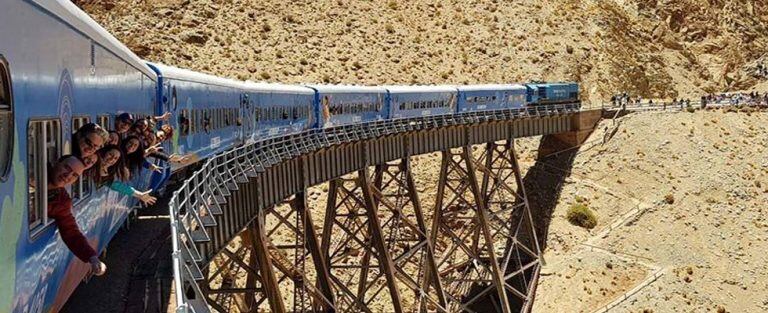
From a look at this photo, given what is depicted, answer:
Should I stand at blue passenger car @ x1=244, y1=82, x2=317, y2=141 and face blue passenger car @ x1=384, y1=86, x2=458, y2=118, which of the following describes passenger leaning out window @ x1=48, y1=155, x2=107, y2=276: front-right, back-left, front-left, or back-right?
back-right

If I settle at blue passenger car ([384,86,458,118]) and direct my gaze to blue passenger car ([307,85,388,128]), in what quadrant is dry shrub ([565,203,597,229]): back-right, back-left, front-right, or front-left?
back-left

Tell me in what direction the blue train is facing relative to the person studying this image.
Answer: facing away from the viewer and to the right of the viewer
